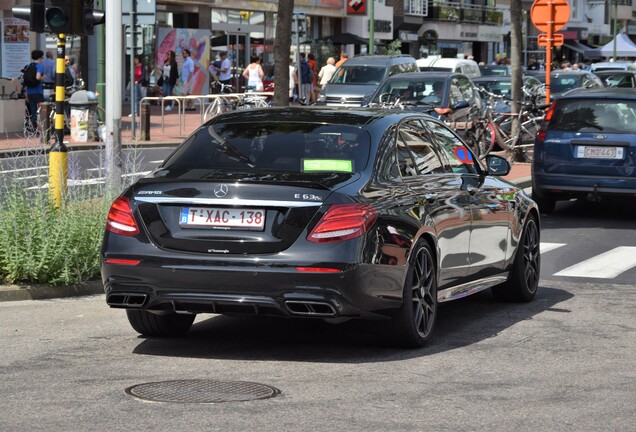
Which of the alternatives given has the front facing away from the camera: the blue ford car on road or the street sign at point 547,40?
the blue ford car on road

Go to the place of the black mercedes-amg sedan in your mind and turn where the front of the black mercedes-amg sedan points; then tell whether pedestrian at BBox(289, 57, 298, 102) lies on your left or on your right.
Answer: on your left

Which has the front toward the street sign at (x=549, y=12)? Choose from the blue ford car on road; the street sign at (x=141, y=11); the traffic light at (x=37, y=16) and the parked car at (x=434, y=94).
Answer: the blue ford car on road

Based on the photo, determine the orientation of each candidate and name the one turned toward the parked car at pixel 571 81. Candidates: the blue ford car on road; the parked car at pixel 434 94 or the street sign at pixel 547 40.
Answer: the blue ford car on road

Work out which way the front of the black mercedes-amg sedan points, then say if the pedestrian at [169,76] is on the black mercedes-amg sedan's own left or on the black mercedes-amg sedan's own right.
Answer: on the black mercedes-amg sedan's own left

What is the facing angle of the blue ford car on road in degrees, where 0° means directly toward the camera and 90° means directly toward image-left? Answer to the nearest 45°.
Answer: approximately 180°

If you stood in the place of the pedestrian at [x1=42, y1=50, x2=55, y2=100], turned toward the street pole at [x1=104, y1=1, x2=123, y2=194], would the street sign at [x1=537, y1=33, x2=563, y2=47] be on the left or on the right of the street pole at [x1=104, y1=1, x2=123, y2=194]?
left

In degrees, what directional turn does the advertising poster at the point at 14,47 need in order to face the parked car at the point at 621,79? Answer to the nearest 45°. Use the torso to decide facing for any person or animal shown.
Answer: approximately 90° to its left

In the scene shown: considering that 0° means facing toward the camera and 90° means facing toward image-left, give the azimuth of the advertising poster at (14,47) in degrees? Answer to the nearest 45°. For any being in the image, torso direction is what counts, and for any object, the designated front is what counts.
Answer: approximately 0°

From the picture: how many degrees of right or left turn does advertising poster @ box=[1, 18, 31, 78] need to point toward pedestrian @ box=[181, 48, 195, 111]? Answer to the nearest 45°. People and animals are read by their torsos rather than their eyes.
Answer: approximately 135° to its left
